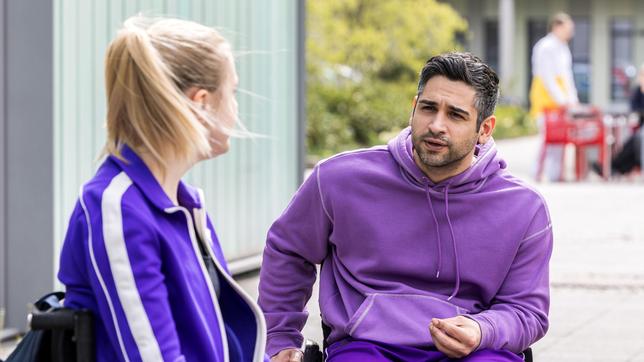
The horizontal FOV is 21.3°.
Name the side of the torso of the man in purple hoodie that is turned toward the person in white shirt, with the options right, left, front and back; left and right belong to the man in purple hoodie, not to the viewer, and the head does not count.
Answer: back

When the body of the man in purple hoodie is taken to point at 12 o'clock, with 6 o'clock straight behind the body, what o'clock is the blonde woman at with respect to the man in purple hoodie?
The blonde woman is roughly at 1 o'clock from the man in purple hoodie.

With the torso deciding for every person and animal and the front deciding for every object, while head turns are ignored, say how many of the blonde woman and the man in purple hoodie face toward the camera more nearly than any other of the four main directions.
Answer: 1

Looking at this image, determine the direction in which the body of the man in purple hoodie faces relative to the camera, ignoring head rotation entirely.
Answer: toward the camera

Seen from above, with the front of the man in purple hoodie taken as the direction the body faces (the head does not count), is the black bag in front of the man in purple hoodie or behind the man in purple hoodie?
in front

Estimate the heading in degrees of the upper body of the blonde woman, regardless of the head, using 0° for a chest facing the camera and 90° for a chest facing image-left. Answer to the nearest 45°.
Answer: approximately 270°

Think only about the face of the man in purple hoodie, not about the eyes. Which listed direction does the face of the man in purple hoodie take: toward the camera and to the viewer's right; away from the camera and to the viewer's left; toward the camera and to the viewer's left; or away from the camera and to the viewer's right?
toward the camera and to the viewer's left

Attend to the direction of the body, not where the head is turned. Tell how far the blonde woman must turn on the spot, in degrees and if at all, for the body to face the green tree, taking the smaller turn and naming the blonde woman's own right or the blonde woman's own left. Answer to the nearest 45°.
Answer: approximately 90° to the blonde woman's own left

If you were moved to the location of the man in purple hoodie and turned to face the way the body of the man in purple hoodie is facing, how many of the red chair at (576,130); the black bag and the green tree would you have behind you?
2

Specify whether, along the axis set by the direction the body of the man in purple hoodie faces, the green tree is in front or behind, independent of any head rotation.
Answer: behind

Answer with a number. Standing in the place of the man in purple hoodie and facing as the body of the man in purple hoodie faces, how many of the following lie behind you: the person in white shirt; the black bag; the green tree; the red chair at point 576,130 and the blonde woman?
3

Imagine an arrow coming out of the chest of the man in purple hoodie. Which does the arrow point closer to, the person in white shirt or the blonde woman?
the blonde woman
